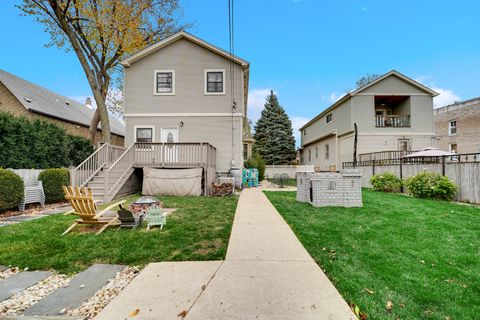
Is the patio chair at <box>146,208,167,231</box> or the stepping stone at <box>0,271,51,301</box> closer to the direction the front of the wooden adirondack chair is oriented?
the patio chair

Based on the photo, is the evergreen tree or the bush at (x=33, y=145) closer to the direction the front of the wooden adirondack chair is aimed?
the evergreen tree

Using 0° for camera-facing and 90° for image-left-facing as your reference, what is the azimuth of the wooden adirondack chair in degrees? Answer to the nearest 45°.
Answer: approximately 225°

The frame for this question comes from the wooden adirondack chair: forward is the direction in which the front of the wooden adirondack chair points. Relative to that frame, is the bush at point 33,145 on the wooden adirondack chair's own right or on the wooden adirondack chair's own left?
on the wooden adirondack chair's own left

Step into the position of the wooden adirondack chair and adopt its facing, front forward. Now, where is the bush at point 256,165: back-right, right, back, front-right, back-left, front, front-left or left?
front

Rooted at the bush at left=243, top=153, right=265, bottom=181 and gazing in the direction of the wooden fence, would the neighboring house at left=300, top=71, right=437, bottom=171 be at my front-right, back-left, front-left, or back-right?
front-left

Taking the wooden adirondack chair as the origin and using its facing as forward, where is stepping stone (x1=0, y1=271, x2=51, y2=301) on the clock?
The stepping stone is roughly at 5 o'clock from the wooden adirondack chair.

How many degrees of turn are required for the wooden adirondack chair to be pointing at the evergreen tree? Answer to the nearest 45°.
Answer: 0° — it already faces it

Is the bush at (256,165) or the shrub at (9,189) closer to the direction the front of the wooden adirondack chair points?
the bush

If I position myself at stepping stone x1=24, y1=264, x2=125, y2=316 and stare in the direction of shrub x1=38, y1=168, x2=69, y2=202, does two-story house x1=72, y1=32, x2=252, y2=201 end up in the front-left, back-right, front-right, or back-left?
front-right

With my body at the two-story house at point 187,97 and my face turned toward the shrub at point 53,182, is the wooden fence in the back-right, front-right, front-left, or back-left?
back-left

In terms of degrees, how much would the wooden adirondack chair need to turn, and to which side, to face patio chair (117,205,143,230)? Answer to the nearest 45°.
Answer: approximately 45° to its right

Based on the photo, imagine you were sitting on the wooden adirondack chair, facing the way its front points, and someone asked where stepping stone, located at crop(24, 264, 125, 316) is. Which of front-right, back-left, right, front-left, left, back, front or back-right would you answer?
back-right
